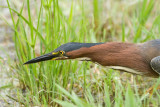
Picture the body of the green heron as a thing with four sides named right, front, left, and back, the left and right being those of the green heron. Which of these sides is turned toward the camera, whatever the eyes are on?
left
